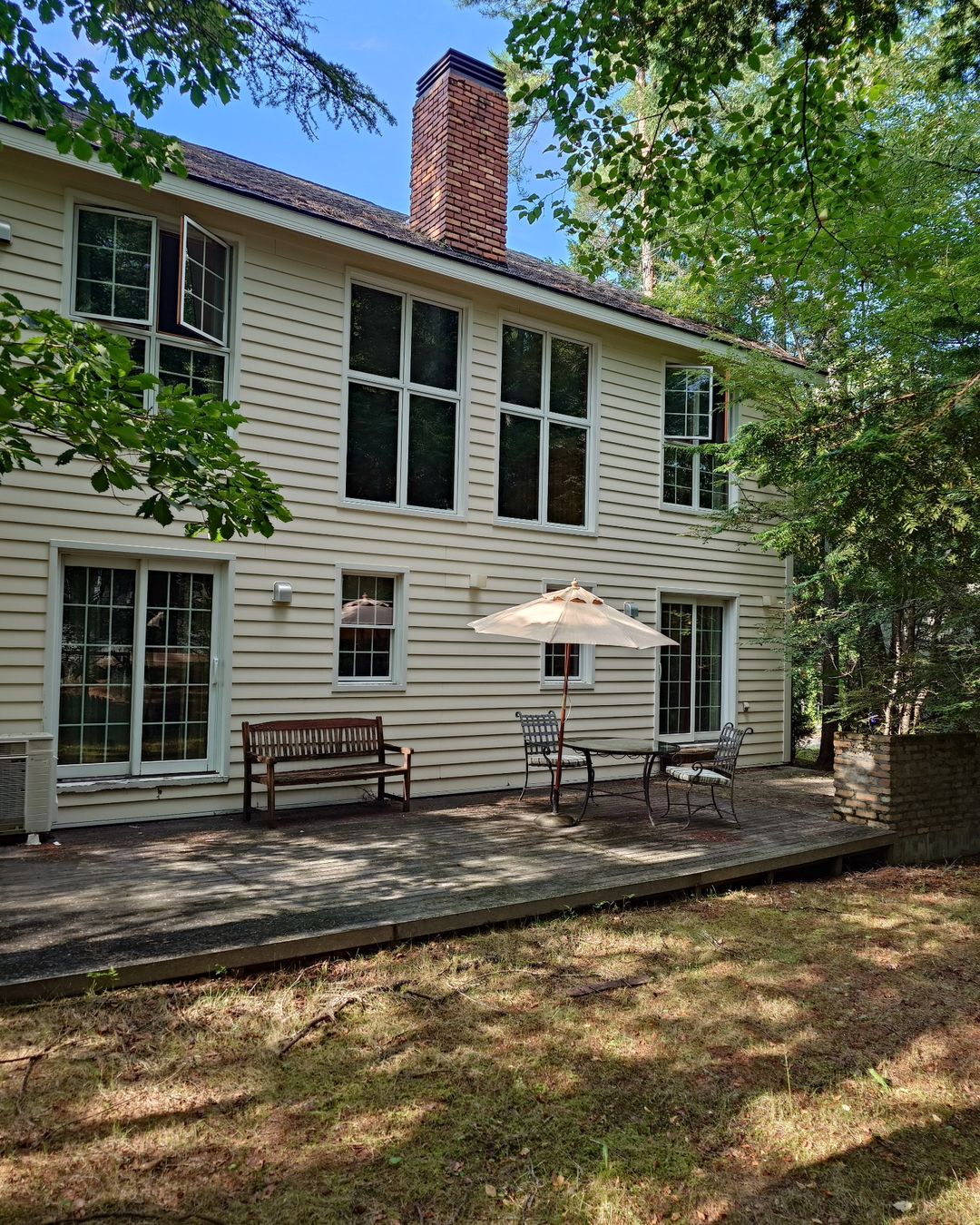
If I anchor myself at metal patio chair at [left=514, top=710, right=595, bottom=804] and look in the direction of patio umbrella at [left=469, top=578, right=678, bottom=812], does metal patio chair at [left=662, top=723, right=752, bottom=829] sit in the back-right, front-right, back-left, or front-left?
front-left

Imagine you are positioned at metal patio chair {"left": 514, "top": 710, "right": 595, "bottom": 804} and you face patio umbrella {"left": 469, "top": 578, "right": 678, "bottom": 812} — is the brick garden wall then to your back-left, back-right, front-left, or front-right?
front-left

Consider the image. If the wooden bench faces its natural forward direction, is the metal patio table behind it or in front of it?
in front

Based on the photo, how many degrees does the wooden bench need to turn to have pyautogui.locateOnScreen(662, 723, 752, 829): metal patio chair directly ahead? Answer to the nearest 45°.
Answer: approximately 45° to its left

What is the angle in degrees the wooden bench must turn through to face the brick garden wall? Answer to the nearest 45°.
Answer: approximately 45° to its left

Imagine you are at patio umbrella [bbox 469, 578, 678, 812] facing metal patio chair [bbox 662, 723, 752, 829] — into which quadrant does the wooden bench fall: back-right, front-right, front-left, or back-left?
back-left

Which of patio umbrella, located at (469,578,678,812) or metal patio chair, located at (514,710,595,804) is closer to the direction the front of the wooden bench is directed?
the patio umbrella

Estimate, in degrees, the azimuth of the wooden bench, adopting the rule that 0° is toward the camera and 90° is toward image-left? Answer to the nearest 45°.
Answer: approximately 315°
